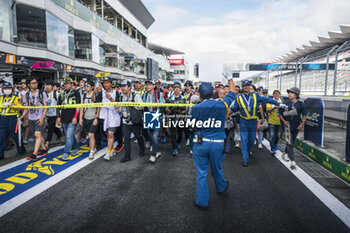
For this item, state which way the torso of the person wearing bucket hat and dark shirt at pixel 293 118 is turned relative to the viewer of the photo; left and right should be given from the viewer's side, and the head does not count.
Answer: facing the viewer and to the left of the viewer

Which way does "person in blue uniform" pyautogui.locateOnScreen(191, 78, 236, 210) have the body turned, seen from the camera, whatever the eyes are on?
away from the camera

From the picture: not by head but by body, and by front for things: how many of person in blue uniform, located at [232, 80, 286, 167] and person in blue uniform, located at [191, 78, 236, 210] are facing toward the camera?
1

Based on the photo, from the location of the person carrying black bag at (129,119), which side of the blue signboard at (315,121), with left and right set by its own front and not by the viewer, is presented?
front

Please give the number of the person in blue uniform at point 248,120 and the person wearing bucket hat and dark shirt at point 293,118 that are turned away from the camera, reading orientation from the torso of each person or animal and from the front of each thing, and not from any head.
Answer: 0

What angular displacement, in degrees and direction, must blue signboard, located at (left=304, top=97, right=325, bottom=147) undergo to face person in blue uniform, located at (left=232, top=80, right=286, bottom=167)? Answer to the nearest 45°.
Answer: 0° — it already faces them

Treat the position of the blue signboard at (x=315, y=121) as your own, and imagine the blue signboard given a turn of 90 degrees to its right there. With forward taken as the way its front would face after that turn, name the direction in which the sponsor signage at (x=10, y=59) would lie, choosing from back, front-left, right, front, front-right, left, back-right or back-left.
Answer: front-left

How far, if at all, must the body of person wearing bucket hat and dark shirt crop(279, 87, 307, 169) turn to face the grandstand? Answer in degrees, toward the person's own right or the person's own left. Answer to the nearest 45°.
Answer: approximately 135° to the person's own right

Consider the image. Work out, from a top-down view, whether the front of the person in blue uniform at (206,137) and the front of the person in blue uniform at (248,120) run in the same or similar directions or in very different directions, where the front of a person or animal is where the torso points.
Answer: very different directions

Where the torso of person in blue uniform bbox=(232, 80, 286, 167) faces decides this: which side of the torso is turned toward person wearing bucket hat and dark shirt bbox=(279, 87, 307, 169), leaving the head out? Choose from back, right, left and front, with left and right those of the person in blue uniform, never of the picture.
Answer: left

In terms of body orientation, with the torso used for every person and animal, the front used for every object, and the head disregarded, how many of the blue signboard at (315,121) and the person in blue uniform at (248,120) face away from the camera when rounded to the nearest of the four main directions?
0

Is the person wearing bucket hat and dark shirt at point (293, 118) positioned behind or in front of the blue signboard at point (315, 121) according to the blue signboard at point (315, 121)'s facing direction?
in front

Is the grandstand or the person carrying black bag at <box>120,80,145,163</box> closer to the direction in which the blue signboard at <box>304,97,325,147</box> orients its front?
the person carrying black bag

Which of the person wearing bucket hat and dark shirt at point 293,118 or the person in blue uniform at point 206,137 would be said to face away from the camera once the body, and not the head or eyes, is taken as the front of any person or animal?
the person in blue uniform

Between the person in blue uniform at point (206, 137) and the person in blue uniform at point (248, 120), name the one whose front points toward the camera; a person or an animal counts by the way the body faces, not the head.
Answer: the person in blue uniform at point (248, 120)

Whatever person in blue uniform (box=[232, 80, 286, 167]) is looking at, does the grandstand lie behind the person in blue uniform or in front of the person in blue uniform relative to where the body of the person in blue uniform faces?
behind

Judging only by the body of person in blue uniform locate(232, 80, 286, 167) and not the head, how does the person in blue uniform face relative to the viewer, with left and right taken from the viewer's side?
facing the viewer
